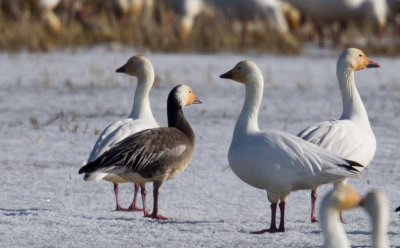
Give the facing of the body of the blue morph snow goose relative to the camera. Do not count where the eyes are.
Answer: to the viewer's right

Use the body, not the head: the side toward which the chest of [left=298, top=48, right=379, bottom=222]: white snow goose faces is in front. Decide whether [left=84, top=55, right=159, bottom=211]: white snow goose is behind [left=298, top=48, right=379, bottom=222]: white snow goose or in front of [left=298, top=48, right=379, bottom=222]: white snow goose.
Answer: behind

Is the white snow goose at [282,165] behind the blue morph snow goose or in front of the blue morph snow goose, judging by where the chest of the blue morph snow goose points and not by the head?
in front

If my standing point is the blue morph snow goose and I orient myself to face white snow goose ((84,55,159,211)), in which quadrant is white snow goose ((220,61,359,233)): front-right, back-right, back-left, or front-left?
back-right

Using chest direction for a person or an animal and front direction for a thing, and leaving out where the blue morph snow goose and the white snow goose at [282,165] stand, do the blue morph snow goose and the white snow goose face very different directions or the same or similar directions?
very different directions

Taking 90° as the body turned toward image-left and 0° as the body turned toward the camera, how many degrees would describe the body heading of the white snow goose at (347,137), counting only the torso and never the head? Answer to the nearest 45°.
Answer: approximately 270°

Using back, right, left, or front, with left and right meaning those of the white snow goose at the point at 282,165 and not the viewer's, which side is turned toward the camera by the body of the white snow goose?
left

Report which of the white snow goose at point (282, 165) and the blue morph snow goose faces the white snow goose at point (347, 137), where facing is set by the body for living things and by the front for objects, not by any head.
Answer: the blue morph snow goose

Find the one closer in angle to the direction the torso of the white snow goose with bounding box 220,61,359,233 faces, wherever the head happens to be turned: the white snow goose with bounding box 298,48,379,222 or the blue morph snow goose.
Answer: the blue morph snow goose
